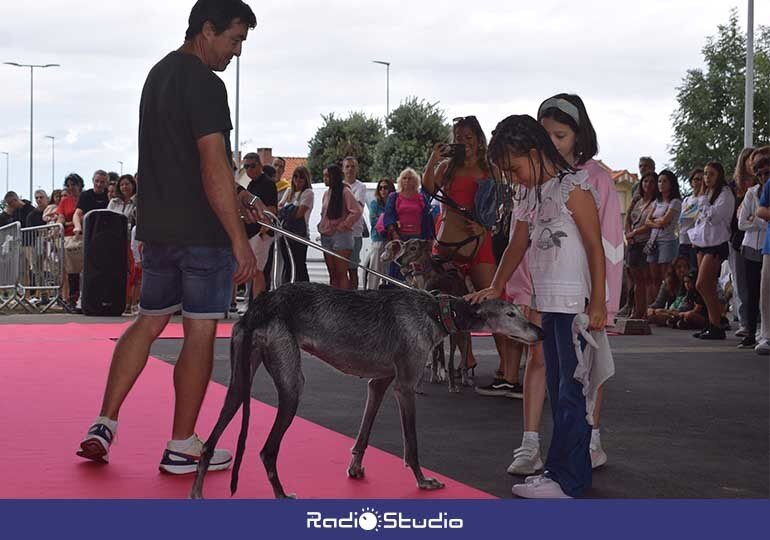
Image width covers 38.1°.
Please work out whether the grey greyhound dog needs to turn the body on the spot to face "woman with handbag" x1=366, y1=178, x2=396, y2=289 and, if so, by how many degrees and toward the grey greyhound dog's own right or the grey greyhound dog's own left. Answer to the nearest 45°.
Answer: approximately 90° to the grey greyhound dog's own left

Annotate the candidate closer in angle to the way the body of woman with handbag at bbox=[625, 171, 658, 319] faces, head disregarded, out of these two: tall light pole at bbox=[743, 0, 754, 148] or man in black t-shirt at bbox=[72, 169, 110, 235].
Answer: the man in black t-shirt

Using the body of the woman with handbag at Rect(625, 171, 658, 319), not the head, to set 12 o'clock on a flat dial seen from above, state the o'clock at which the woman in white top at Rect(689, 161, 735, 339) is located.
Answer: The woman in white top is roughly at 10 o'clock from the woman with handbag.

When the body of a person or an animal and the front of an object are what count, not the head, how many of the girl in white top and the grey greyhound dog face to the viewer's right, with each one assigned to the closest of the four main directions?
1

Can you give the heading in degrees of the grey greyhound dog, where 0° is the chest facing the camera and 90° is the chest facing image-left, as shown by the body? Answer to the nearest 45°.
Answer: approximately 270°

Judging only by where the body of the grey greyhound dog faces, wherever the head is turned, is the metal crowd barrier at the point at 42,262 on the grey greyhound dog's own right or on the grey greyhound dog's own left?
on the grey greyhound dog's own left

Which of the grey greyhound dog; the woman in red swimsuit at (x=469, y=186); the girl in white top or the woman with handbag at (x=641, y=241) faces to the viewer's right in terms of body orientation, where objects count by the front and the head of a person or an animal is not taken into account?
the grey greyhound dog
